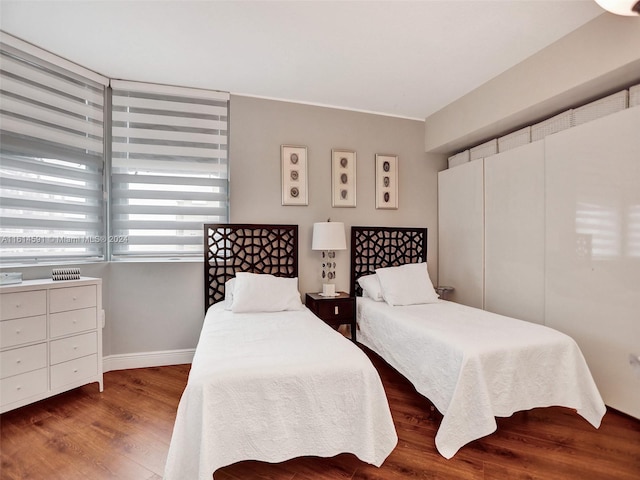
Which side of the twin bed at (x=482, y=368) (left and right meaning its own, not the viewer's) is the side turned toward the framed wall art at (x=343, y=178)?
back

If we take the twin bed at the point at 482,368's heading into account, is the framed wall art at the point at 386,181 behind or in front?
behind

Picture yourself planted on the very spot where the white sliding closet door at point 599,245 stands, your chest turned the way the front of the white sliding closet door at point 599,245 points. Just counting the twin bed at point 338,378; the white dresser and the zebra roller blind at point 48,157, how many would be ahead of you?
3

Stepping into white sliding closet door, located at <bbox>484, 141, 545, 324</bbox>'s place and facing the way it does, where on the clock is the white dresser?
The white dresser is roughly at 12 o'clock from the white sliding closet door.

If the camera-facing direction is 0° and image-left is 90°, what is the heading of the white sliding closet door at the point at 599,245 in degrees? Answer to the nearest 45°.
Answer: approximately 45°

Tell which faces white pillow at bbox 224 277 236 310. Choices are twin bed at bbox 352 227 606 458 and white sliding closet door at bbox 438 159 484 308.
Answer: the white sliding closet door

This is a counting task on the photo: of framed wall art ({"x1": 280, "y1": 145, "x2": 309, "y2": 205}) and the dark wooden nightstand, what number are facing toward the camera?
2

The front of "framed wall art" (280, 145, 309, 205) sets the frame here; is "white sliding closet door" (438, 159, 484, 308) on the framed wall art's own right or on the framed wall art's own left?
on the framed wall art's own left

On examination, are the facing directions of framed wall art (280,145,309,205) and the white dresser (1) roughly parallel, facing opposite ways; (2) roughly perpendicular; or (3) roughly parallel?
roughly perpendicular

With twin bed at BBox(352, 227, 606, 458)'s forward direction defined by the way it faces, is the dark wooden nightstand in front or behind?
behind
